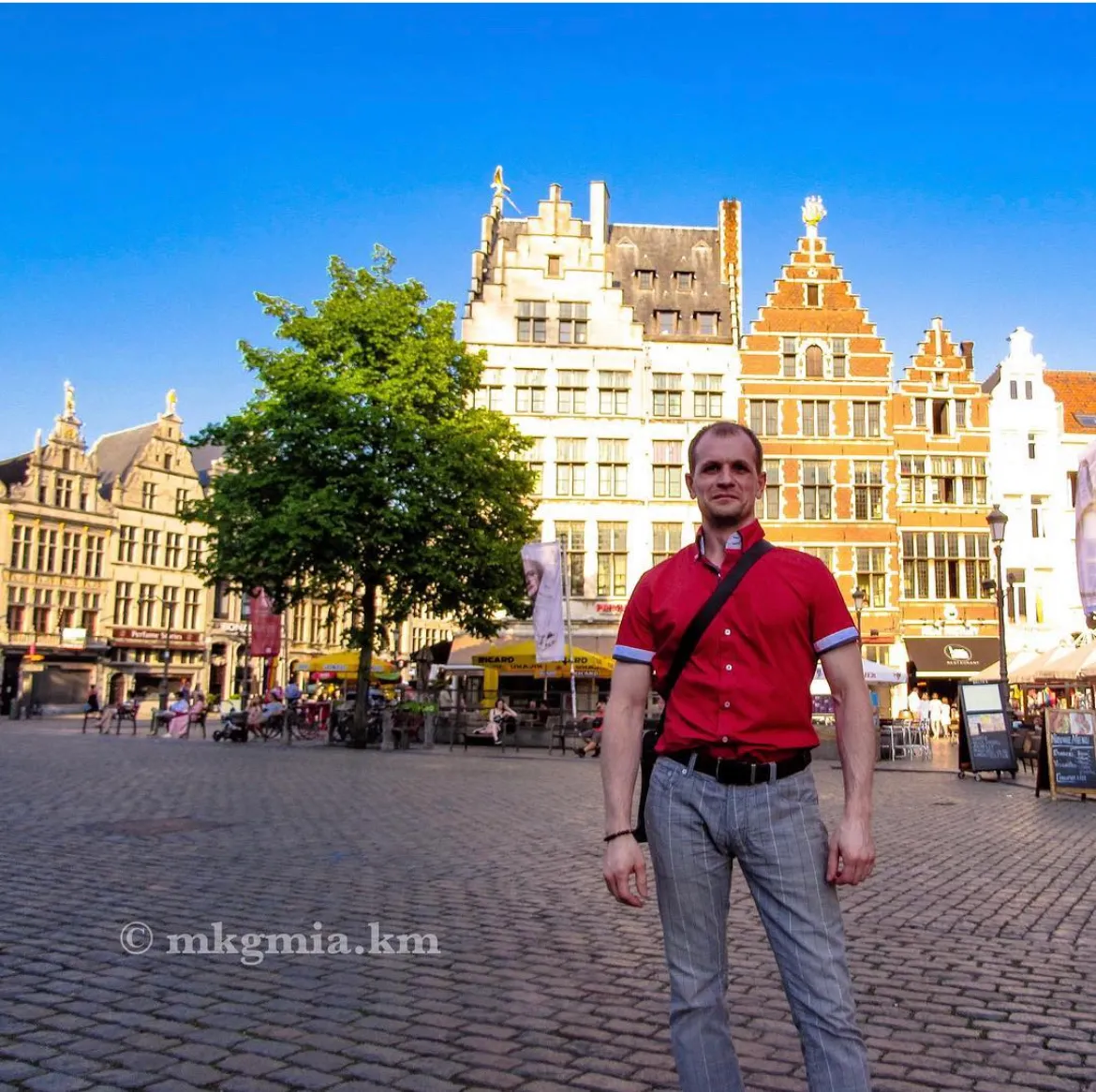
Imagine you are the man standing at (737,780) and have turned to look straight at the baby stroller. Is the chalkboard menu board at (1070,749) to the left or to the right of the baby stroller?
right

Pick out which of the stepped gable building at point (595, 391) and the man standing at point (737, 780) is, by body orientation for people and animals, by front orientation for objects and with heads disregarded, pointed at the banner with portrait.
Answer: the stepped gable building

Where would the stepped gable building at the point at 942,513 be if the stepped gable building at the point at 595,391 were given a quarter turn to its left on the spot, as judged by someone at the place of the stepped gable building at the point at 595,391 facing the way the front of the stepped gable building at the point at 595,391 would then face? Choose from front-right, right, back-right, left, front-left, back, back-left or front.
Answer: front

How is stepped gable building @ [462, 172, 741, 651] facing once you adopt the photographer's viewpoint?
facing the viewer

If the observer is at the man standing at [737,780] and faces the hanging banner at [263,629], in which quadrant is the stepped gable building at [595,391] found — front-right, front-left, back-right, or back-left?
front-right

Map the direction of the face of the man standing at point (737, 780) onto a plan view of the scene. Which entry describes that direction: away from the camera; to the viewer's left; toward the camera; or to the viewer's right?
toward the camera

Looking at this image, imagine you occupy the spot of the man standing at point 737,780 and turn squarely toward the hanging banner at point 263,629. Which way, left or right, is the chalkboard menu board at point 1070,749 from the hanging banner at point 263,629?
right

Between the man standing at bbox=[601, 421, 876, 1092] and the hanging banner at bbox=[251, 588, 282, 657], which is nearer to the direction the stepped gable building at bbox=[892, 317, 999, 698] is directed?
the man standing

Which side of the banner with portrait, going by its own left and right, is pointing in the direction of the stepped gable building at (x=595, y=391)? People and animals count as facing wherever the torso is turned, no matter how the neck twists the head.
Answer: back

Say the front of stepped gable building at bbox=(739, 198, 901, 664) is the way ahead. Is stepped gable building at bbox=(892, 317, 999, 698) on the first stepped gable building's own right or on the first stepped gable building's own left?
on the first stepped gable building's own left

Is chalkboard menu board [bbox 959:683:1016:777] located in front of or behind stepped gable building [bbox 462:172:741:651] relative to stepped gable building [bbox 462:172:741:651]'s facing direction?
in front

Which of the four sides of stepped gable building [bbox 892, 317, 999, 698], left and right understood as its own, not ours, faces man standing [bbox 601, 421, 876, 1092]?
front

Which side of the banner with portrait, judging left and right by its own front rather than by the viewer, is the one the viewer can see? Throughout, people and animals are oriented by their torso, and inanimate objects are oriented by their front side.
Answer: front

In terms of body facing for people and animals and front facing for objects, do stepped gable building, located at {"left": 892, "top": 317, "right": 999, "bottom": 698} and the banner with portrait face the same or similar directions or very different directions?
same or similar directions
